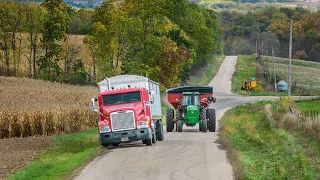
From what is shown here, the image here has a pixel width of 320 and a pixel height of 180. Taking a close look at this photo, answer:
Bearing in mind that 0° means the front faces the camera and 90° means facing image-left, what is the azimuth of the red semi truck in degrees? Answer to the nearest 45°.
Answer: approximately 0°

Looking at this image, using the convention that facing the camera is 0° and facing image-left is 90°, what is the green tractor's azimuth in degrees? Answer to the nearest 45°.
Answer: approximately 0°

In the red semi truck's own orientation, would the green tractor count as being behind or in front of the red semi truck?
behind

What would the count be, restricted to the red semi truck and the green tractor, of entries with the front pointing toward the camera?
2
